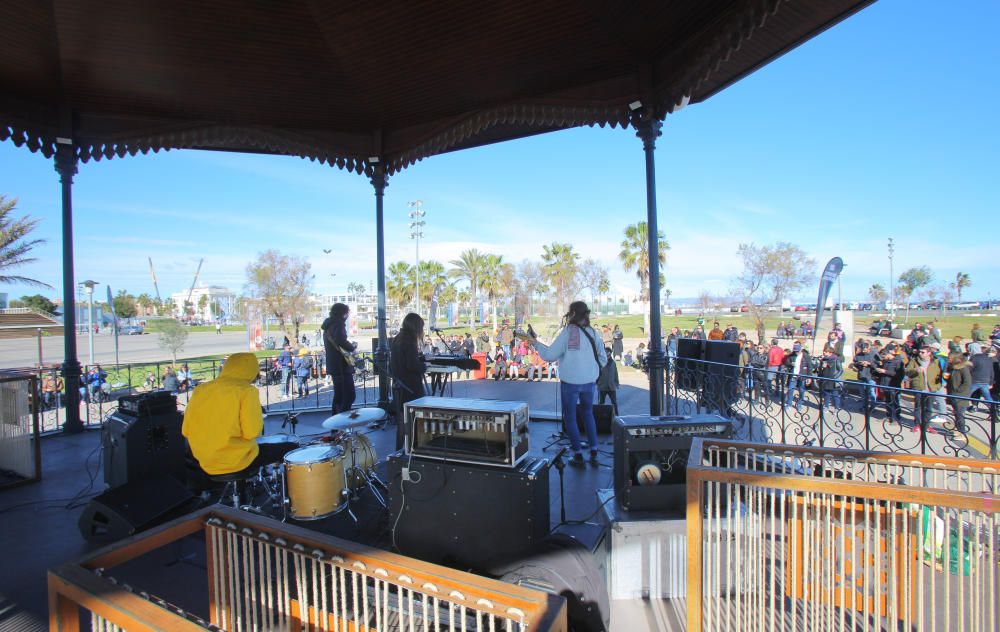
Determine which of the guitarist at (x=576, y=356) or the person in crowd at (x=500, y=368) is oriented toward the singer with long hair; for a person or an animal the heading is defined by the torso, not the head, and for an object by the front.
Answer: the person in crowd

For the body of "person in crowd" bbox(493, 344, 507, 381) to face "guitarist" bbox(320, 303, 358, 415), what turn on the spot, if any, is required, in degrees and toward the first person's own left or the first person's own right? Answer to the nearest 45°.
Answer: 0° — they already face them

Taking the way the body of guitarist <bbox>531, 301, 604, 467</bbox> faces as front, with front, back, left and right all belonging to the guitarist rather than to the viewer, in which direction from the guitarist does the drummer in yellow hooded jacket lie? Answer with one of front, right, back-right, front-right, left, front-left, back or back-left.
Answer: back-left

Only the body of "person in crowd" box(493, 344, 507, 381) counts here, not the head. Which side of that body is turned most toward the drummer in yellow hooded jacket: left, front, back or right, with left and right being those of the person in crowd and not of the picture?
front

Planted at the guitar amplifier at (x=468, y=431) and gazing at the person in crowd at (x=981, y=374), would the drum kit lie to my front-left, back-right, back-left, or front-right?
back-left

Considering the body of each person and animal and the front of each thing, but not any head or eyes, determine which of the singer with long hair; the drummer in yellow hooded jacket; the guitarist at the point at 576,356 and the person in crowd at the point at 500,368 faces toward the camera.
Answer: the person in crowd

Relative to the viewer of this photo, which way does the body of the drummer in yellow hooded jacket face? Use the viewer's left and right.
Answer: facing away from the viewer and to the right of the viewer

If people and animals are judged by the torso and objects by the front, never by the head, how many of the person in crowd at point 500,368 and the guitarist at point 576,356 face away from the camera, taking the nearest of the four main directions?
1

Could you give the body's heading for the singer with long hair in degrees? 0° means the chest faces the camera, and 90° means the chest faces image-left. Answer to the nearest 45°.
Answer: approximately 225°

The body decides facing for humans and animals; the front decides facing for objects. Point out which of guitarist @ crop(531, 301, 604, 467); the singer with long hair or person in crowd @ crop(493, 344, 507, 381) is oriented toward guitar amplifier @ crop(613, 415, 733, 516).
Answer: the person in crowd

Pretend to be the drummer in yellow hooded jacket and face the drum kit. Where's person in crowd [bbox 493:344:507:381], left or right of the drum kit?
left

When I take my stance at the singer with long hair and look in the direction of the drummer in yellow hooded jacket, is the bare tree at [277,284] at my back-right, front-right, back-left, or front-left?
back-right

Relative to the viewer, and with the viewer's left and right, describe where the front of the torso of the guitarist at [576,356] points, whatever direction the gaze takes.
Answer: facing away from the viewer

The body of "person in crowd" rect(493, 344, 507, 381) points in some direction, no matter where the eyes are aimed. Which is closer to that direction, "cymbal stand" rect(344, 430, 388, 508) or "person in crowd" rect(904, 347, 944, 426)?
the cymbal stand
